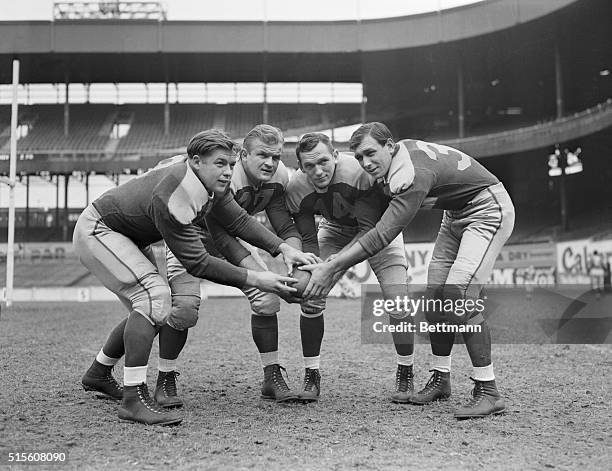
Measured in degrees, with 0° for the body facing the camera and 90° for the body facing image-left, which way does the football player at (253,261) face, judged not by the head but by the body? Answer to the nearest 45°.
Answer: approximately 315°

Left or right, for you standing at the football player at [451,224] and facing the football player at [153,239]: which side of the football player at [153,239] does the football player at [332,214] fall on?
right

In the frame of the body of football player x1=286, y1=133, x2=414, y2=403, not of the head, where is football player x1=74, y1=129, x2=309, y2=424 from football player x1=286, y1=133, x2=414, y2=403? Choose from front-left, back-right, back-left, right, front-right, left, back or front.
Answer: front-right

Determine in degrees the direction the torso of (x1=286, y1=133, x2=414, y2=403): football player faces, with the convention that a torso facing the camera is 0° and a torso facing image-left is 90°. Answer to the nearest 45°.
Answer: approximately 0°

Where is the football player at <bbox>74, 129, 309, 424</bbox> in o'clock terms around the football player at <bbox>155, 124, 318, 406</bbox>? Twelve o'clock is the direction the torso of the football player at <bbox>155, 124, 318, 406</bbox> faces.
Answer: the football player at <bbox>74, 129, 309, 424</bbox> is roughly at 3 o'clock from the football player at <bbox>155, 124, 318, 406</bbox>.

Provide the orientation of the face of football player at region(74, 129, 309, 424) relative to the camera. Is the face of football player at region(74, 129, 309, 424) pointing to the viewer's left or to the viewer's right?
to the viewer's right

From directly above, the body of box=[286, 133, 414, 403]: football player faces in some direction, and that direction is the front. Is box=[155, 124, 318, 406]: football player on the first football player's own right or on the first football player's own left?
on the first football player's own right

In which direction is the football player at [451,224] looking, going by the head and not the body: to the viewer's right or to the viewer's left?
to the viewer's left

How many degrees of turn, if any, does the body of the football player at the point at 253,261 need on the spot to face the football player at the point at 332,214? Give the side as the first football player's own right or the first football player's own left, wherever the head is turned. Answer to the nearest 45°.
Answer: approximately 45° to the first football player's own left
